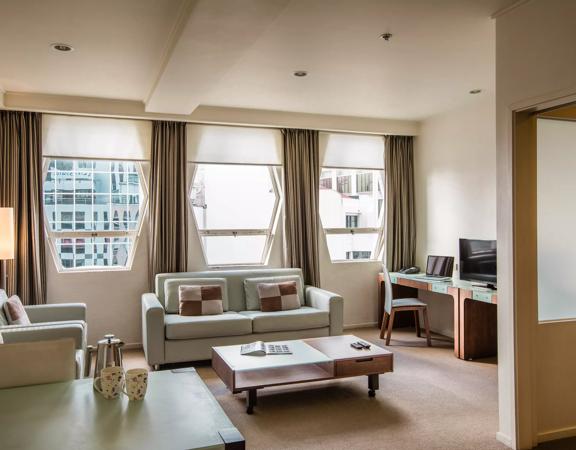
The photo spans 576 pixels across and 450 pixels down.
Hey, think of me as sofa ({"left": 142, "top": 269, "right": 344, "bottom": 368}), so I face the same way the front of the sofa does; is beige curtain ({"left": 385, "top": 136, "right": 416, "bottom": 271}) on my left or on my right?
on my left

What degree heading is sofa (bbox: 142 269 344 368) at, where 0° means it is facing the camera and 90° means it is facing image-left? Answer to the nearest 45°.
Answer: approximately 315°

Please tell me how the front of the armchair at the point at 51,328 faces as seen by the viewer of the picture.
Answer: facing to the right of the viewer

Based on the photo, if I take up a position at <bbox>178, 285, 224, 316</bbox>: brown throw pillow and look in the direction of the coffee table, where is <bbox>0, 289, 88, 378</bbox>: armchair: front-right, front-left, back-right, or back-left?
front-right

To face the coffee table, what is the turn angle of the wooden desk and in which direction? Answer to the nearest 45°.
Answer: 0° — it already faces it

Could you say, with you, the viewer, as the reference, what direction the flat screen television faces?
facing the viewer and to the left of the viewer

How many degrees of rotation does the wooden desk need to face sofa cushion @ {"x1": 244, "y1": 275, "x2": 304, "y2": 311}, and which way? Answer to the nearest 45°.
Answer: approximately 45° to its right

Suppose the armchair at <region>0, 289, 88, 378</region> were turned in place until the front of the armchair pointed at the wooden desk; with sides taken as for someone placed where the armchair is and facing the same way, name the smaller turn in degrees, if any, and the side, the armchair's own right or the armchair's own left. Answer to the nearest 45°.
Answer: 0° — it already faces it

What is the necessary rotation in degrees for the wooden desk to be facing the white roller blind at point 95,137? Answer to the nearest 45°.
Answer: approximately 45° to its right

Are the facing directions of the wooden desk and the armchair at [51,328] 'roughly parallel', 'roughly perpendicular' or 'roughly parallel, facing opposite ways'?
roughly parallel, facing opposite ways

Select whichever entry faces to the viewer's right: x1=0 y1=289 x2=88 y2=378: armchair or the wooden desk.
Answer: the armchair

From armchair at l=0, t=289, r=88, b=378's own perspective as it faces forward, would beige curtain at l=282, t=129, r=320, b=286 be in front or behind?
in front

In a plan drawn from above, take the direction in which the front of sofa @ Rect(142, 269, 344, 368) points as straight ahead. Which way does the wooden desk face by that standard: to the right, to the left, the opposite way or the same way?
to the right

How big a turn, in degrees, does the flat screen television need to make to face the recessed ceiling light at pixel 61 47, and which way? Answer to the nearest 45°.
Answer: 0° — it already faces it

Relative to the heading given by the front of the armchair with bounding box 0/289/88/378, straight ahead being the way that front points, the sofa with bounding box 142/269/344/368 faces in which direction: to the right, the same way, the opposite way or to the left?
to the right
